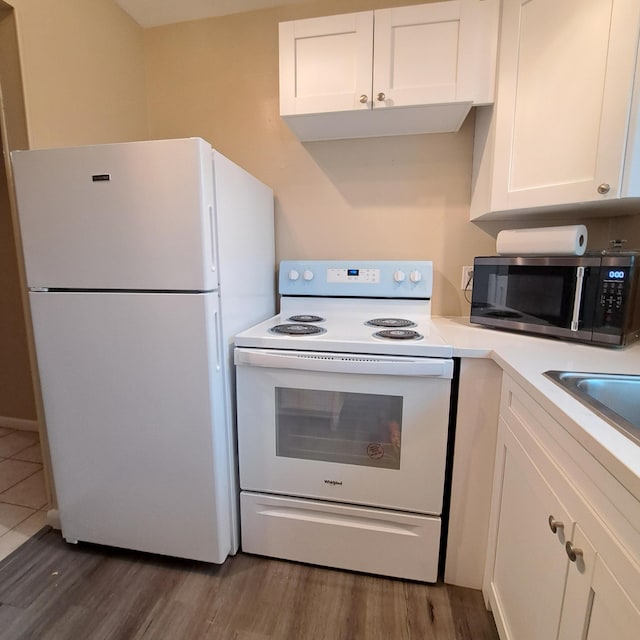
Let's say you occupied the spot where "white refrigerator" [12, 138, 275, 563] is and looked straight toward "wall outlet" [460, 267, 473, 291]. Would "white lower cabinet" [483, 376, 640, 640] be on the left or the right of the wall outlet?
right

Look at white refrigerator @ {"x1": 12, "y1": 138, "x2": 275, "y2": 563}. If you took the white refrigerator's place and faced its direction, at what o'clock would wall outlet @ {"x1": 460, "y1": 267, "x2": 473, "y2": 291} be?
The wall outlet is roughly at 9 o'clock from the white refrigerator.

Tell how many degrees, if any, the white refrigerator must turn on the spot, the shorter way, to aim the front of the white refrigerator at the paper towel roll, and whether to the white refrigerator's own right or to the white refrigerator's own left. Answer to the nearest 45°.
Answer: approximately 90° to the white refrigerator's own left

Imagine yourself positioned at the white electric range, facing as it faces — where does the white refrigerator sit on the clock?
The white refrigerator is roughly at 3 o'clock from the white electric range.

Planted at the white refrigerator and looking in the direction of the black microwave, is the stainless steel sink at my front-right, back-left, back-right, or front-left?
front-right

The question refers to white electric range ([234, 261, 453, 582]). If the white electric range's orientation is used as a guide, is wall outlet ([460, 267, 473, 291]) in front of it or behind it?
behind

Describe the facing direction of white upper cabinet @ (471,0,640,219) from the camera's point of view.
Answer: facing the viewer and to the left of the viewer

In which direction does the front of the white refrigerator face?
toward the camera

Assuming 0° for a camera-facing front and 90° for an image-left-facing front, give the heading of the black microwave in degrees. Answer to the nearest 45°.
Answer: approximately 45°

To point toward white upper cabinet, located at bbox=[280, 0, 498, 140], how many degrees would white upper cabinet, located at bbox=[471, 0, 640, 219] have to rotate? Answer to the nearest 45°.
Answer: approximately 45° to its right

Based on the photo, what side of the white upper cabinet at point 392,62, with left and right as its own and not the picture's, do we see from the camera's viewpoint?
front

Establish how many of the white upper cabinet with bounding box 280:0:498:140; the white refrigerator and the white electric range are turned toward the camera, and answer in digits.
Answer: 3

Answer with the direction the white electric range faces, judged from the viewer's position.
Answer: facing the viewer
